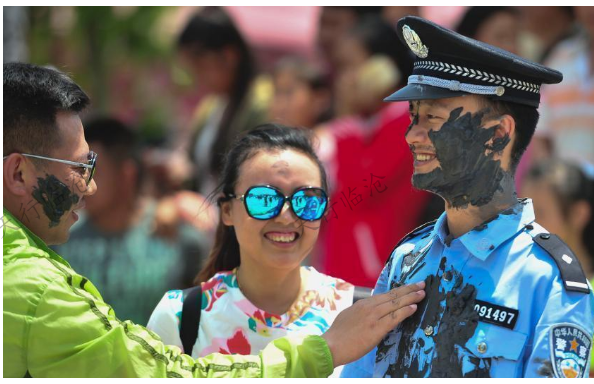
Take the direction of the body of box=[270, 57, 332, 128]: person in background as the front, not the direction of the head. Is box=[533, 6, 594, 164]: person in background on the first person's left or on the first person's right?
on the first person's left

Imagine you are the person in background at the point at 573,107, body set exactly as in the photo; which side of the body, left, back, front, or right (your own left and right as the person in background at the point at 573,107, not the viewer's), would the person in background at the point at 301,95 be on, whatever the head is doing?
right

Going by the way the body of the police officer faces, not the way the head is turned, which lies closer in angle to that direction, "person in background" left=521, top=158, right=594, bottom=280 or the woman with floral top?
the woman with floral top

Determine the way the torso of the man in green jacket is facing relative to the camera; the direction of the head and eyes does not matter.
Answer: to the viewer's right

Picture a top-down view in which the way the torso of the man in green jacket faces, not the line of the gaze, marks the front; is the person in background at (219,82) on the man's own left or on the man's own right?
on the man's own left

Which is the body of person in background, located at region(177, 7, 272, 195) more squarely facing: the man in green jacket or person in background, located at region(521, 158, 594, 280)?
the man in green jacket

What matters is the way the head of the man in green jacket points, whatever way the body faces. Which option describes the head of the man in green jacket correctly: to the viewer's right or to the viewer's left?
to the viewer's right

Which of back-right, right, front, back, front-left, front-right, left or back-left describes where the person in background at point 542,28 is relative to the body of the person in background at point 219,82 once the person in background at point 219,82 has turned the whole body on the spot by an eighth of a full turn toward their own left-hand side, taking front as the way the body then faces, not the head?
left

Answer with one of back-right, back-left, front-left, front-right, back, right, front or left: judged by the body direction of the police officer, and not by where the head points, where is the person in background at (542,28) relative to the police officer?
back-right

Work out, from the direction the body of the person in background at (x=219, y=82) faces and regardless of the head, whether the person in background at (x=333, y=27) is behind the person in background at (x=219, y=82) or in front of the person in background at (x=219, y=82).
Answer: behind

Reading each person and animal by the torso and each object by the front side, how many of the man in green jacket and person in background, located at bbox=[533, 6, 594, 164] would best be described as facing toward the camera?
1

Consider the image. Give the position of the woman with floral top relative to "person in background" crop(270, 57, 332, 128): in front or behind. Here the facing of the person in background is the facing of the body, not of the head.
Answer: in front

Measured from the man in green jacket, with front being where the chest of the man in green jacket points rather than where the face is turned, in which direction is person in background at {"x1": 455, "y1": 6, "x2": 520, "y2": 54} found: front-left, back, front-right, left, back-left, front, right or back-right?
front-left

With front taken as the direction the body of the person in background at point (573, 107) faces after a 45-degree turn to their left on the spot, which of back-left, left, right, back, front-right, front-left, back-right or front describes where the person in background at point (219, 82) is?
back-right
